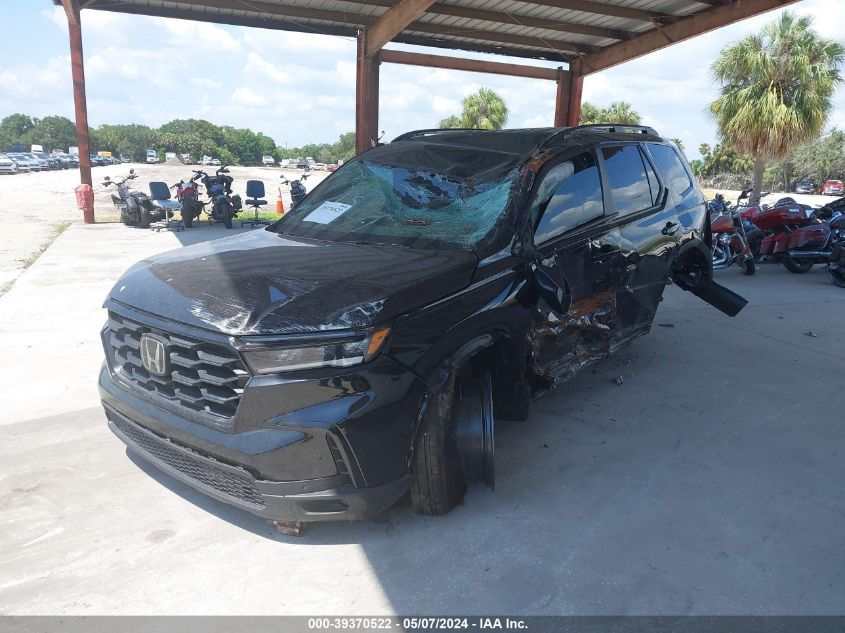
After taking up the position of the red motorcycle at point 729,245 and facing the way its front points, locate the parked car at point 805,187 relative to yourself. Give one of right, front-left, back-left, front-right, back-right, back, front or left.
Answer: back-left

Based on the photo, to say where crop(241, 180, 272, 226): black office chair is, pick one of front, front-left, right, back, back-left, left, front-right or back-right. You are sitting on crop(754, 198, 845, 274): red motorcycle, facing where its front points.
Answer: back

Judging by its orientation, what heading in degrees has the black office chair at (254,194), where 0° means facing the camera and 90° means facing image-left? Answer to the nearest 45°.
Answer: approximately 0°

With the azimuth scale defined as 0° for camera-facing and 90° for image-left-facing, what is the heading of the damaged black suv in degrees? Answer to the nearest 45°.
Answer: approximately 45°

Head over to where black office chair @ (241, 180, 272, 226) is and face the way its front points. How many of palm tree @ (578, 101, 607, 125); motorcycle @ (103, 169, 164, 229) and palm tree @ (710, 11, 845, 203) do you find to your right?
1

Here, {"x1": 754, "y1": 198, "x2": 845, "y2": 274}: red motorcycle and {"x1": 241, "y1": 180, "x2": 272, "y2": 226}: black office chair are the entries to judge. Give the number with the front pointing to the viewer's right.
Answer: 1

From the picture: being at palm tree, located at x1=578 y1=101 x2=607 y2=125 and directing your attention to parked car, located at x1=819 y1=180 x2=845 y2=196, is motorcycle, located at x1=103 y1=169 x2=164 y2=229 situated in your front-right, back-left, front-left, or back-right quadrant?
back-right

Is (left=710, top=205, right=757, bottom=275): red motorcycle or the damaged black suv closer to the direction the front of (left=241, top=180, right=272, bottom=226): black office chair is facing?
the damaged black suv

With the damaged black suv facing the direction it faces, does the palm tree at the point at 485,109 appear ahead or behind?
behind

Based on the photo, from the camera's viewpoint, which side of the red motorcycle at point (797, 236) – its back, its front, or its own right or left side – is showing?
right

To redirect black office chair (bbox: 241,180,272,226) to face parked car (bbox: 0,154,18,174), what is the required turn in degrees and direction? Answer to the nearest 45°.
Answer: approximately 135° to its right
